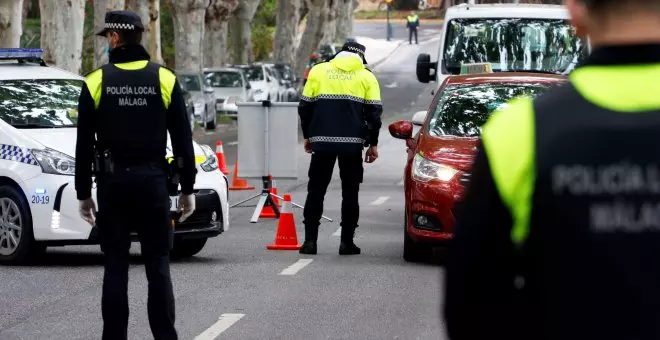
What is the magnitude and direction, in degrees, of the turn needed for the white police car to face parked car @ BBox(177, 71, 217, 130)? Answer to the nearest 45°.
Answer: approximately 135° to its left

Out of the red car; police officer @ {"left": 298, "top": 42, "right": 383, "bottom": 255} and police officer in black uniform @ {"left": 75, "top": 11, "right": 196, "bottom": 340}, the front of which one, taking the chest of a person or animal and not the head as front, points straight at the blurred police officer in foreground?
the red car

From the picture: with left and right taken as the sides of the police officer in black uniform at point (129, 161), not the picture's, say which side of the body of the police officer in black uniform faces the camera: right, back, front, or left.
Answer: back

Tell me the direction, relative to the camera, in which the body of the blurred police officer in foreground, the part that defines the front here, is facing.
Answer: away from the camera

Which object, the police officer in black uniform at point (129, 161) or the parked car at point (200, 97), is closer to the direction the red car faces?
the police officer in black uniform

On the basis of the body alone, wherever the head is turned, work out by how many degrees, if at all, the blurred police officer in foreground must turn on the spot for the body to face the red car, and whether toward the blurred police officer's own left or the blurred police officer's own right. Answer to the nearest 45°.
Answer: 0° — they already face it

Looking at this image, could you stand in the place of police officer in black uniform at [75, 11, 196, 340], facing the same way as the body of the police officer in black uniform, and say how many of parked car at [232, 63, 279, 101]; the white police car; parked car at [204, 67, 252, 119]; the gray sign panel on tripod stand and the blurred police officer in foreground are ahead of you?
4

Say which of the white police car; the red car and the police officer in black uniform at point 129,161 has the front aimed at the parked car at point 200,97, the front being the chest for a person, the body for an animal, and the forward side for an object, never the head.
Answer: the police officer in black uniform
